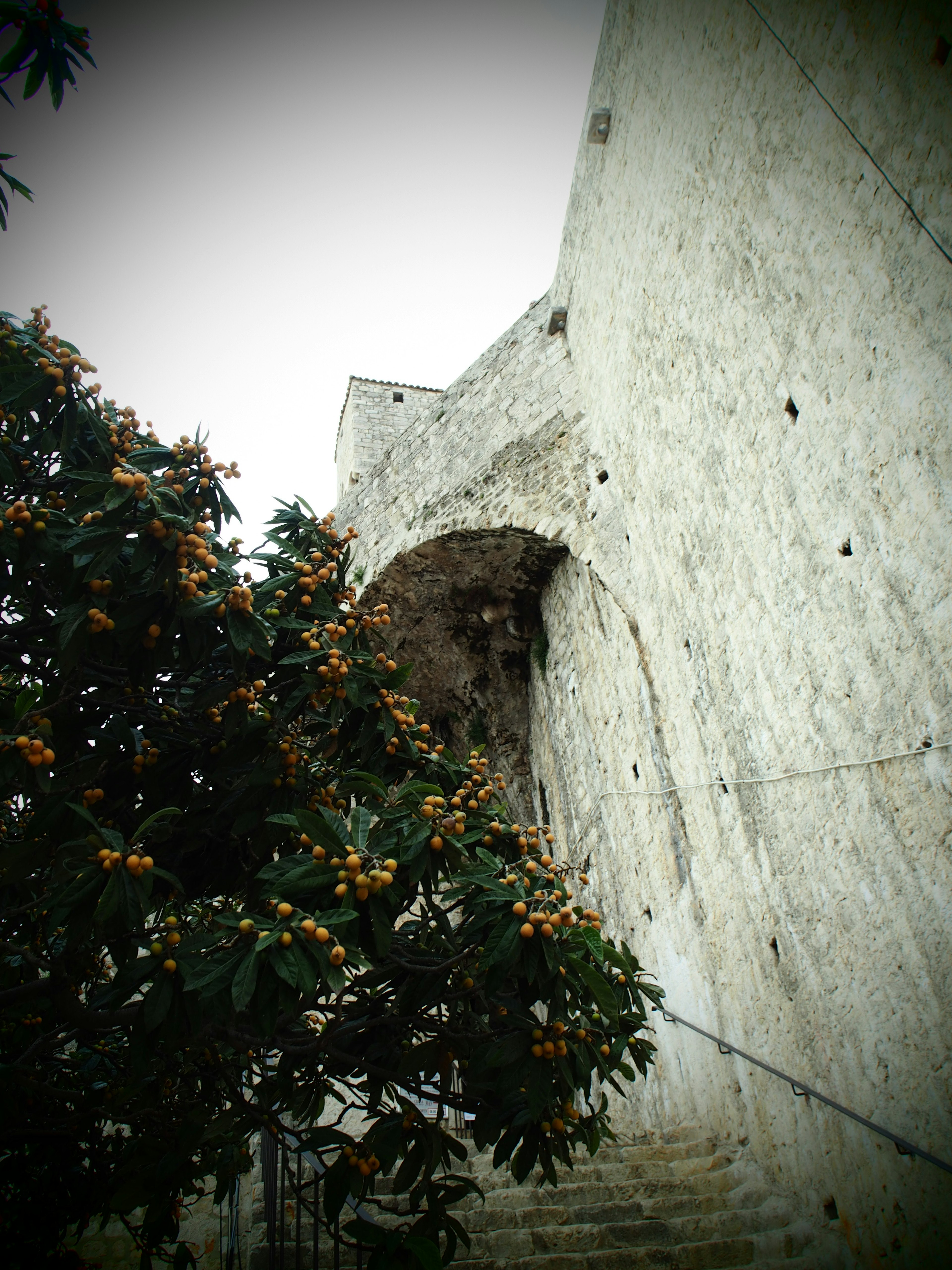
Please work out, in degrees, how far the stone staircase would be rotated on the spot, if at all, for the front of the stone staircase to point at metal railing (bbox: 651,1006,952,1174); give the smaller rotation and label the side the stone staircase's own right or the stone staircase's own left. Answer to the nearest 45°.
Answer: approximately 90° to the stone staircase's own left

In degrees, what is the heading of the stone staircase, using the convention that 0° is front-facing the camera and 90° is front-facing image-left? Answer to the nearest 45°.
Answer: approximately 0°

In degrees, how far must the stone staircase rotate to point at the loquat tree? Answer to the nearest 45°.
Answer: approximately 45° to its right
